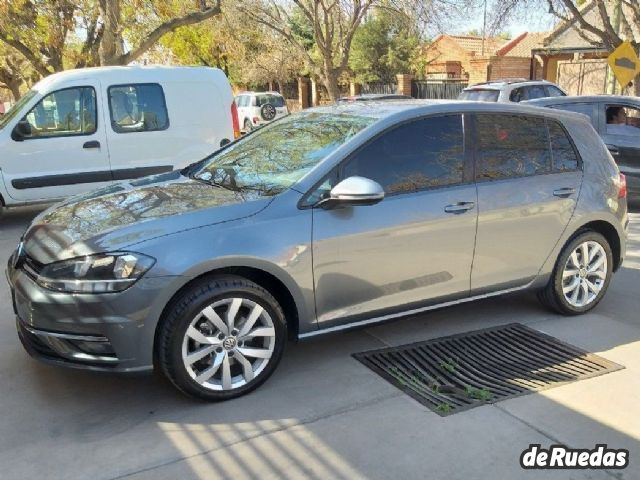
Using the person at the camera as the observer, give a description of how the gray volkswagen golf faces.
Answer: facing the viewer and to the left of the viewer

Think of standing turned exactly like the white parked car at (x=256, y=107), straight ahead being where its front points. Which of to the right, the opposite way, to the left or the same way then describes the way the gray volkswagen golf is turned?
to the left

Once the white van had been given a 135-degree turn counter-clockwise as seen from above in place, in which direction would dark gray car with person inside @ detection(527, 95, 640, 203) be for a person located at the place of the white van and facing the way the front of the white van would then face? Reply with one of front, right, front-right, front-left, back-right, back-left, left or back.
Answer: front-left

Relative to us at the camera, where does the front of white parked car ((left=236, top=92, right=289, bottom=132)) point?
facing away from the viewer and to the left of the viewer

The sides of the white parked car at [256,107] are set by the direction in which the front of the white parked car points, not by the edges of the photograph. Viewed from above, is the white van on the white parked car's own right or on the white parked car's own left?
on the white parked car's own left

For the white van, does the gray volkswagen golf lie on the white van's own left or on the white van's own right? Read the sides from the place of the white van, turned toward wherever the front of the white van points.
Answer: on the white van's own left

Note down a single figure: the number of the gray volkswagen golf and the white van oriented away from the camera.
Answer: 0

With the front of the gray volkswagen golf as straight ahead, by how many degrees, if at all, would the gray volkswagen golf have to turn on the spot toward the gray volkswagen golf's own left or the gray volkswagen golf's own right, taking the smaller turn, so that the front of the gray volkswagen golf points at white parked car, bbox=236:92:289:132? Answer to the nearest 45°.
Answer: approximately 135° to the gray volkswagen golf's own right

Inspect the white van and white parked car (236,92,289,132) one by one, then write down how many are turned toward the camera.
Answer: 0

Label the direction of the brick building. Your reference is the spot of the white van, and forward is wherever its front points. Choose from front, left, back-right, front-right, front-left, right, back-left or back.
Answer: back-right

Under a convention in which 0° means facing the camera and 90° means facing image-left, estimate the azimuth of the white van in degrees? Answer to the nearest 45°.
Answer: approximately 90°
